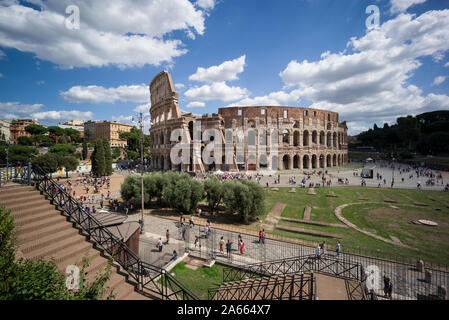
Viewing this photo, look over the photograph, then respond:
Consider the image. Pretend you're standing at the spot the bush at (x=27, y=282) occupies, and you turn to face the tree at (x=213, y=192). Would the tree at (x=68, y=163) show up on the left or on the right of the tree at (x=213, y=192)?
left

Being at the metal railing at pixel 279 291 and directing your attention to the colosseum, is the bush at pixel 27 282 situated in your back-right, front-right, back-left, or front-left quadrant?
back-left

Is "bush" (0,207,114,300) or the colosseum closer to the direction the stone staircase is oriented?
the bush

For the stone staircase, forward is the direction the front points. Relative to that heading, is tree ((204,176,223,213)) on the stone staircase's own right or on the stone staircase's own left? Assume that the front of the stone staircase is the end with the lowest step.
on the stone staircase's own left

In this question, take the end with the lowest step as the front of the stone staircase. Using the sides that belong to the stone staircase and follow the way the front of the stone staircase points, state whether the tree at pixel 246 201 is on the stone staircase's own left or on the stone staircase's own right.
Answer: on the stone staircase's own left

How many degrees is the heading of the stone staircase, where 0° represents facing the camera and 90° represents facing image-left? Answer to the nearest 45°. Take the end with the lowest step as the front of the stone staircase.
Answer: approximately 315°

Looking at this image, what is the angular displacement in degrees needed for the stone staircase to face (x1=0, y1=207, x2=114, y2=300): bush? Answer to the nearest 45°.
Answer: approximately 45° to its right

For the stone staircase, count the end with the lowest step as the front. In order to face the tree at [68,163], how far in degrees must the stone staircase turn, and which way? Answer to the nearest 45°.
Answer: approximately 135° to its left
